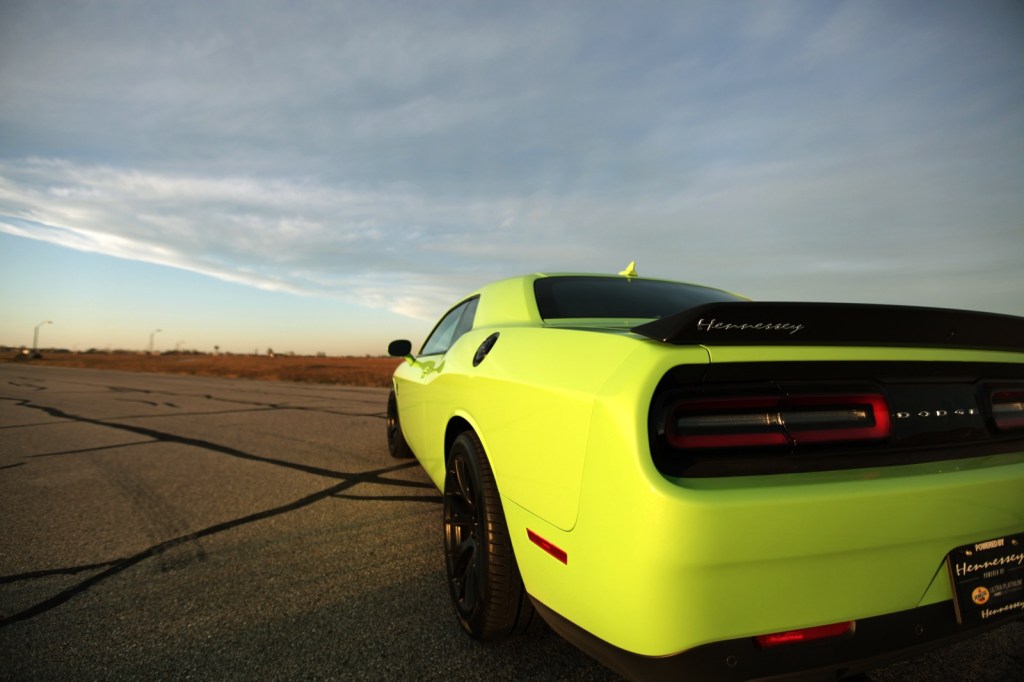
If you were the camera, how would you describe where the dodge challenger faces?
facing away from the viewer and to the left of the viewer
